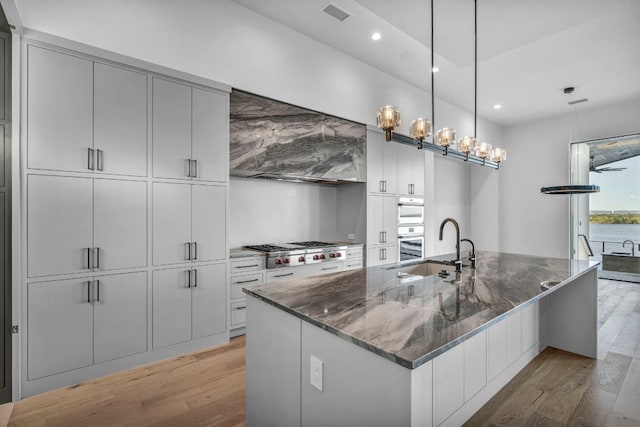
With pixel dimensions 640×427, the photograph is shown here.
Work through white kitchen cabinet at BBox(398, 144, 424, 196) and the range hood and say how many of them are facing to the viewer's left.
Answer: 0

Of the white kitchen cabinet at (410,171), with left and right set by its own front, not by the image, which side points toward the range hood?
right

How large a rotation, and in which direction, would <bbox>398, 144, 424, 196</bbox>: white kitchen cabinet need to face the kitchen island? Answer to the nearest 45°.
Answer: approximately 45° to its right

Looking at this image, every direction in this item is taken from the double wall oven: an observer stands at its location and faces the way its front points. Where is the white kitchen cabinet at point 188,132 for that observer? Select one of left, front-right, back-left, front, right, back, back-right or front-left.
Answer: right

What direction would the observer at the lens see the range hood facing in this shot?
facing the viewer and to the right of the viewer

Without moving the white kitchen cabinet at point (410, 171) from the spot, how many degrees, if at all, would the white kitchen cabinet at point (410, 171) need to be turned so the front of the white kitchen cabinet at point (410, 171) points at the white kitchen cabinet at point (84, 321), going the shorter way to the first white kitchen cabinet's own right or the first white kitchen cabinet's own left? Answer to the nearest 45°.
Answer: approximately 90° to the first white kitchen cabinet's own right

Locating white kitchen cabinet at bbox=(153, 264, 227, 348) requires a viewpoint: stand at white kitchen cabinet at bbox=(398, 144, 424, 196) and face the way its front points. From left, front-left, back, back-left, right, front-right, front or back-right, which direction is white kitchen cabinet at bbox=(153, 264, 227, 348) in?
right

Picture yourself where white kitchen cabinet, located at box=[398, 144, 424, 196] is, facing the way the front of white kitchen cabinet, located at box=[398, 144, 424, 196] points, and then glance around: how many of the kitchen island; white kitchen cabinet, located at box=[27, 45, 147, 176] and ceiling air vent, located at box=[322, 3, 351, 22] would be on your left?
0

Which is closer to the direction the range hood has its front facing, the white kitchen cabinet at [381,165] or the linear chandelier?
the linear chandelier

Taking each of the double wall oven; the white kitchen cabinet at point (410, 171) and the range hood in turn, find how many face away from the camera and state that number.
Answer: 0

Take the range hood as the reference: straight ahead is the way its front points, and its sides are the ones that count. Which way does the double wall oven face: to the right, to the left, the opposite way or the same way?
the same way

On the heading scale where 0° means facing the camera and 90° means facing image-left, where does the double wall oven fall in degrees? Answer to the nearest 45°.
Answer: approximately 315°

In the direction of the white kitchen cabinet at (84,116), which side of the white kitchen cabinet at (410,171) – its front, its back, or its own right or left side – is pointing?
right

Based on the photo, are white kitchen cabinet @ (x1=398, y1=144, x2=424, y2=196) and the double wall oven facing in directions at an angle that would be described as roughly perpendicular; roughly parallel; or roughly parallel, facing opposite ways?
roughly parallel

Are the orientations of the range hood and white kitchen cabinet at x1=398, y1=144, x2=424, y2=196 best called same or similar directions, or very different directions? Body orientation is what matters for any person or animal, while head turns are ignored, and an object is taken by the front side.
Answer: same or similar directions

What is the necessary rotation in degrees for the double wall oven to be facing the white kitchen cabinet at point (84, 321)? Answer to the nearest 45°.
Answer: approximately 90° to its right

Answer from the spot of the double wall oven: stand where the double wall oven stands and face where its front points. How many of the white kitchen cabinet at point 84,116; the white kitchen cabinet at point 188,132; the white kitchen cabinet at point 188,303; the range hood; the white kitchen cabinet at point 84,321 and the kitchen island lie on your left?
0

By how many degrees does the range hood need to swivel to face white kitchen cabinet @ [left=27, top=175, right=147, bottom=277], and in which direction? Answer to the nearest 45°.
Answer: approximately 90° to its right

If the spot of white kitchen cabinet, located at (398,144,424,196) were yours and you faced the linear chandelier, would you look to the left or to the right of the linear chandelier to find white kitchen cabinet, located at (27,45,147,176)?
right

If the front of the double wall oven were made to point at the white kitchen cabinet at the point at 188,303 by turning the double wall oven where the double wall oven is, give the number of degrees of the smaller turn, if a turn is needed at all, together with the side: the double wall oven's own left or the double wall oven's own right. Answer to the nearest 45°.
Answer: approximately 90° to the double wall oven's own right

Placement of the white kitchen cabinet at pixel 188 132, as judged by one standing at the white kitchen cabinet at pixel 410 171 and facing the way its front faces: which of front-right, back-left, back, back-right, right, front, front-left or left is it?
right
